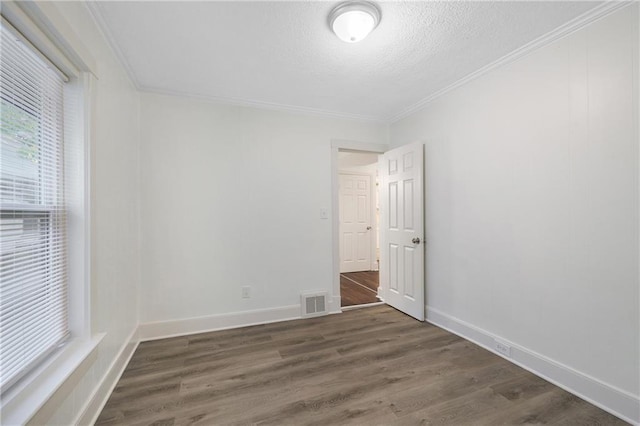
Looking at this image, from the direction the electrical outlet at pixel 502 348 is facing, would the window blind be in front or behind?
in front

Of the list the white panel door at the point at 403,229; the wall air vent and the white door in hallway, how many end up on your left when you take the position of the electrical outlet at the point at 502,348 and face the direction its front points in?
0

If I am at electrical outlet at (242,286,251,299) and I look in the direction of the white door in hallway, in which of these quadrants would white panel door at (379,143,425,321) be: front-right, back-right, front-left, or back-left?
front-right

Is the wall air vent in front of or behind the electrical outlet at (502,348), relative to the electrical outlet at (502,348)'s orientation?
in front

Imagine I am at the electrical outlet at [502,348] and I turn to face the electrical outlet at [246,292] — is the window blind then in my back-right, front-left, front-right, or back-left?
front-left

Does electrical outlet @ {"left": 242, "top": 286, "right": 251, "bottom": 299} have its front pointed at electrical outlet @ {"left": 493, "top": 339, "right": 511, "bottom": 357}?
no

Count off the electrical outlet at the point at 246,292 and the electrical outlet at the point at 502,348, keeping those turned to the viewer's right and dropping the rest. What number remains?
0

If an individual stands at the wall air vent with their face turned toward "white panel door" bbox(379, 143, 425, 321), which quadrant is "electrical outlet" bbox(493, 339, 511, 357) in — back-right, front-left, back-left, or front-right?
front-right

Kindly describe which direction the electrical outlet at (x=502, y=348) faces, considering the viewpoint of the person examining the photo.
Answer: facing the viewer and to the left of the viewer

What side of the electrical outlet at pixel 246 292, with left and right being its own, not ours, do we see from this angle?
front

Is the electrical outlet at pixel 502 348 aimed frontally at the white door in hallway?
no

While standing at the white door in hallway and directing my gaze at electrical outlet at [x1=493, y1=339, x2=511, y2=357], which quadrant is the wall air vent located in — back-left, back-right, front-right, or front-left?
front-right

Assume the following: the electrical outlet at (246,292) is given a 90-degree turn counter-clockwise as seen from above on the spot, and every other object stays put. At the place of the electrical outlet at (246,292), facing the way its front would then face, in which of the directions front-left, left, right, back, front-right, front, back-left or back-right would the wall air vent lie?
front

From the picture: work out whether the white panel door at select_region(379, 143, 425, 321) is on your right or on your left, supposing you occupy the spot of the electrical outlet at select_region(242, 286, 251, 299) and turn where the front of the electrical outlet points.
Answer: on your left

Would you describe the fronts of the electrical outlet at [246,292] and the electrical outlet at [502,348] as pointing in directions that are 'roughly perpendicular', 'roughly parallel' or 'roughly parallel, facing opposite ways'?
roughly perpendicular
